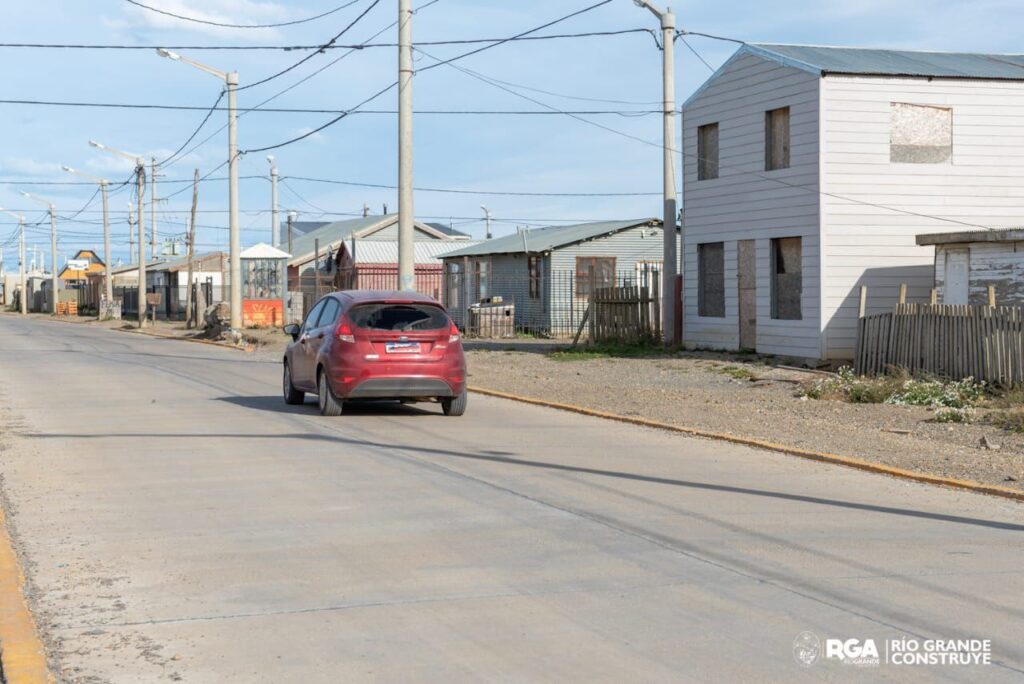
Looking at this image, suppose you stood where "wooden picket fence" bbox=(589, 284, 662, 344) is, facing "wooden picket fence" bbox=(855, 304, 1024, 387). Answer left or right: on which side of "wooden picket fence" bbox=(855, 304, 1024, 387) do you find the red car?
right

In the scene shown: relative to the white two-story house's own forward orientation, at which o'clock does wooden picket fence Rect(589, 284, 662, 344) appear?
The wooden picket fence is roughly at 3 o'clock from the white two-story house.

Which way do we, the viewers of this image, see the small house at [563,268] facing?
facing the viewer and to the left of the viewer

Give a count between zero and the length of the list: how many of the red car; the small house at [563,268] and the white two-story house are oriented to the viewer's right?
0

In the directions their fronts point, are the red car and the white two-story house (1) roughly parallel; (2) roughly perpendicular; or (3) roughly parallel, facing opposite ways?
roughly perpendicular

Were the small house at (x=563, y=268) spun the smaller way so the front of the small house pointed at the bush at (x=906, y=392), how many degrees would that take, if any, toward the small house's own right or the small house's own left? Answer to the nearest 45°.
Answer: approximately 45° to the small house's own left

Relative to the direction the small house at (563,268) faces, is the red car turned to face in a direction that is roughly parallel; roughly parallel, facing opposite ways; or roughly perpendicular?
roughly perpendicular

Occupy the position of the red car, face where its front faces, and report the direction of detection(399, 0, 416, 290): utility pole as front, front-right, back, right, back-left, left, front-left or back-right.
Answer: front-right

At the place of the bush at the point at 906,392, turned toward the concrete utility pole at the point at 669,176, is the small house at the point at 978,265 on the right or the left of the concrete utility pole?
right

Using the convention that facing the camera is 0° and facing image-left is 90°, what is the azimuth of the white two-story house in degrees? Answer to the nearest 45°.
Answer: approximately 45°

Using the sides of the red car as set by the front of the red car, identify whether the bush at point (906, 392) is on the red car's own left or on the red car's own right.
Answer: on the red car's own right

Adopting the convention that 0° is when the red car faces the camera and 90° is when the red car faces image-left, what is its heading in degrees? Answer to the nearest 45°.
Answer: approximately 135°
